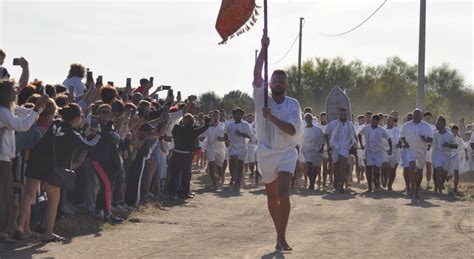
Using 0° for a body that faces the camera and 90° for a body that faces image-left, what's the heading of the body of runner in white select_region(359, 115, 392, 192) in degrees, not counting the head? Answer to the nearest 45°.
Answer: approximately 0°

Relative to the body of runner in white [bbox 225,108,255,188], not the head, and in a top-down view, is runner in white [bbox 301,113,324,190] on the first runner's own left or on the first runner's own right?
on the first runner's own left

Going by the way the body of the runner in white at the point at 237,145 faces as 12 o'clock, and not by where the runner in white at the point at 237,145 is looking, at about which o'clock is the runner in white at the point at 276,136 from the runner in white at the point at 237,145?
the runner in white at the point at 276,136 is roughly at 12 o'clock from the runner in white at the point at 237,145.

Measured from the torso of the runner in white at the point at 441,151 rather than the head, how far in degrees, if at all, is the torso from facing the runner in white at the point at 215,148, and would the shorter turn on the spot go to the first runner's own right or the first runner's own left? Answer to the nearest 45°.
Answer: approximately 90° to the first runner's own right

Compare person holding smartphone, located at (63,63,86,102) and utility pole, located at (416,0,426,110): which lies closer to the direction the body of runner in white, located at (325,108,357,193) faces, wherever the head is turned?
the person holding smartphone

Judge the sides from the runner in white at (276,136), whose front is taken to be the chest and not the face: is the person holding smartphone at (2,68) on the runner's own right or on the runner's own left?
on the runner's own right
